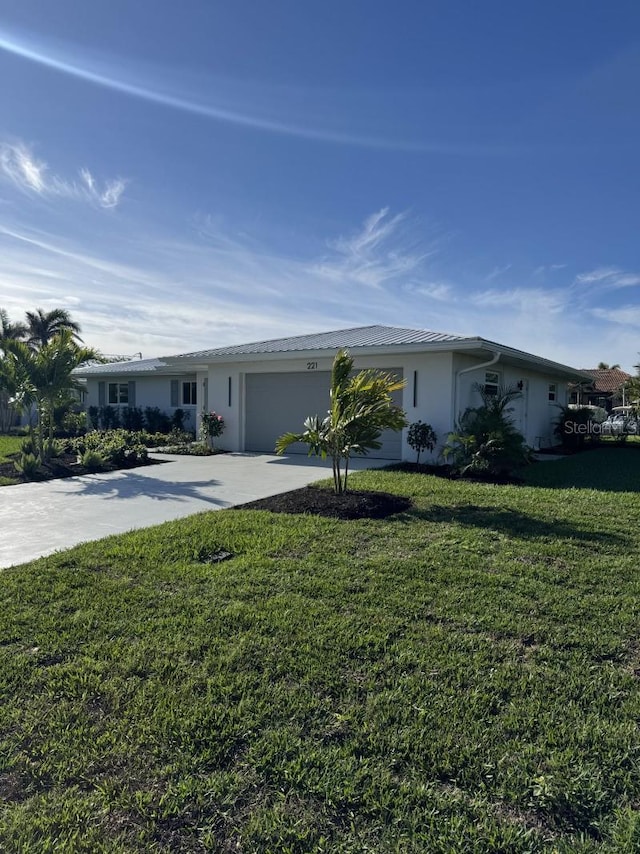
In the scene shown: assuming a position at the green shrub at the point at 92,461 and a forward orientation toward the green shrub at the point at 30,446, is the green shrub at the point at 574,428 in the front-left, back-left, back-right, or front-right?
back-right

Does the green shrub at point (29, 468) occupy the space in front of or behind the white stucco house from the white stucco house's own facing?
in front

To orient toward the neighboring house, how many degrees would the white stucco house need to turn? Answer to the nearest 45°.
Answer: approximately 180°

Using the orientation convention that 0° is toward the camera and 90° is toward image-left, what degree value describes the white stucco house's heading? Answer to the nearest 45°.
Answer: approximately 45°

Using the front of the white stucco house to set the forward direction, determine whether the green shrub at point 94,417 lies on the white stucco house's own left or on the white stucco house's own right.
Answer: on the white stucco house's own right

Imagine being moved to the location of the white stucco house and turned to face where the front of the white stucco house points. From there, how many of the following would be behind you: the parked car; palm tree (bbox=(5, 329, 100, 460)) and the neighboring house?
2

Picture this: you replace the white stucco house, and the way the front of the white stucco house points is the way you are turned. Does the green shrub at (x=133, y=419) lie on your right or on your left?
on your right

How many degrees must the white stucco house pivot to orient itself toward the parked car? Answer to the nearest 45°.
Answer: approximately 180°

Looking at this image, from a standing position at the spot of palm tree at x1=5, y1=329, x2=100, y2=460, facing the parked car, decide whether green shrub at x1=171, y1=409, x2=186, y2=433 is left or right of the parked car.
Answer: left

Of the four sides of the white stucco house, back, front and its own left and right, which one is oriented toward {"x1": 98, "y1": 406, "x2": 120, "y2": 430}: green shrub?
right
